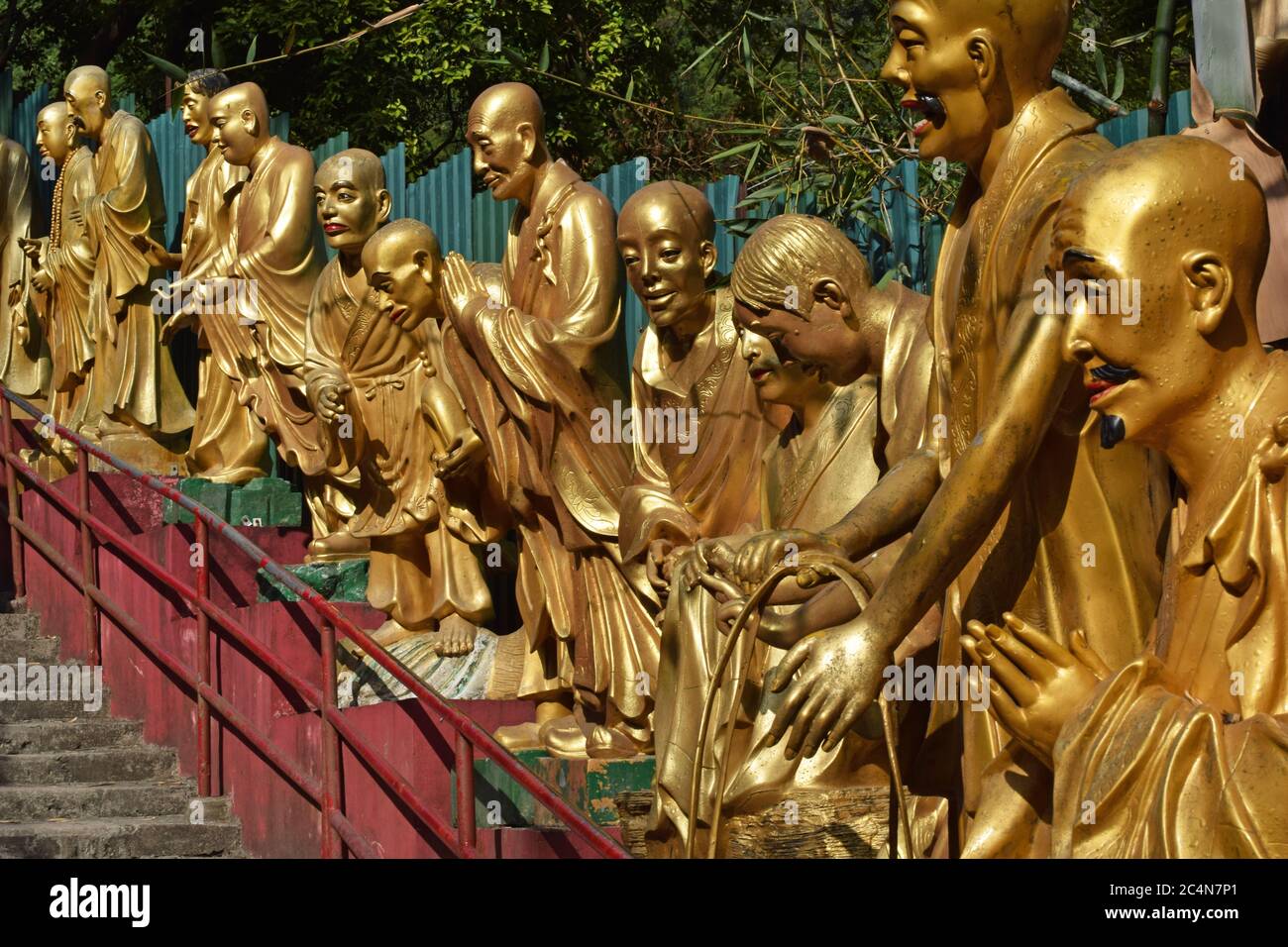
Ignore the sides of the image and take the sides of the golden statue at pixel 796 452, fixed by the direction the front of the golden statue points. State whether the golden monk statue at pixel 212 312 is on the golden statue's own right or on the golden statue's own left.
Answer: on the golden statue's own right

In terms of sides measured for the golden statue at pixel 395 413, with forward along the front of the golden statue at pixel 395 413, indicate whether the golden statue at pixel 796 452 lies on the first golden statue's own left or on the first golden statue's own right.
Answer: on the first golden statue's own left

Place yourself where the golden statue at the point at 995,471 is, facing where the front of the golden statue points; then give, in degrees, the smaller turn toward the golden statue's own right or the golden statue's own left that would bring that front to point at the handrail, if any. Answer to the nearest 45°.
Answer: approximately 45° to the golden statue's own right

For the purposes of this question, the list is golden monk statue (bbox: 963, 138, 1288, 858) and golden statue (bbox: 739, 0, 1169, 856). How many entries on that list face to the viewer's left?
2

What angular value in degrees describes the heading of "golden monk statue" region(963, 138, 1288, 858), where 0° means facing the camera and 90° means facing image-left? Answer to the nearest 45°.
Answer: approximately 90°

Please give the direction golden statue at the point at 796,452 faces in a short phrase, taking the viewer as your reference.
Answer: facing the viewer and to the left of the viewer

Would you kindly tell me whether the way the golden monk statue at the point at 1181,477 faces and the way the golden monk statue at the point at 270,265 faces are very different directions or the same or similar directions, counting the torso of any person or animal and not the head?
same or similar directions

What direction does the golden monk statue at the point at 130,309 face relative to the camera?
to the viewer's left

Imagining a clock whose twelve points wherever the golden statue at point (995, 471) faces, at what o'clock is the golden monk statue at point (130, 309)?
The golden monk statue is roughly at 2 o'clock from the golden statue.

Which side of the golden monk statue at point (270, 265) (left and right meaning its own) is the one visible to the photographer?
left

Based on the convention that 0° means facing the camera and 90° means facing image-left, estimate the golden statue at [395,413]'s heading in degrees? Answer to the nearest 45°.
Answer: approximately 45°
